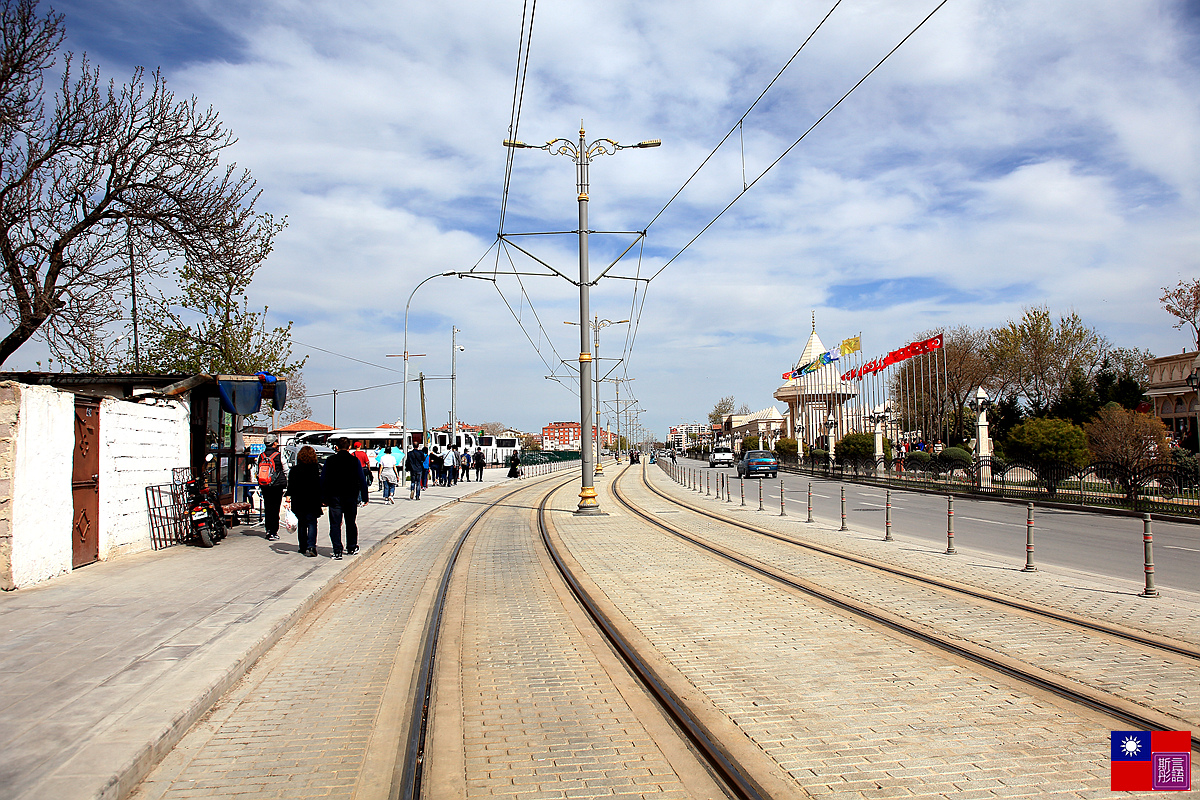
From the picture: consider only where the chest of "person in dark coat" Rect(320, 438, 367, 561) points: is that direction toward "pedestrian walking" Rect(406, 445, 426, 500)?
yes

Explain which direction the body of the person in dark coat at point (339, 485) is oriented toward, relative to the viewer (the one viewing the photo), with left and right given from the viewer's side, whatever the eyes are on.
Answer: facing away from the viewer

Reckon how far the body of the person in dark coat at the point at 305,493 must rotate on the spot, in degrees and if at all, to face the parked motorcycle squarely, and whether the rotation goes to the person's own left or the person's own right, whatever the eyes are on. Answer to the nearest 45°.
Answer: approximately 45° to the person's own left

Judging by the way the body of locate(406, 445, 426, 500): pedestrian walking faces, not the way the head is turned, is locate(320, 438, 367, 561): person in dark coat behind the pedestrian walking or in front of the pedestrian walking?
behind

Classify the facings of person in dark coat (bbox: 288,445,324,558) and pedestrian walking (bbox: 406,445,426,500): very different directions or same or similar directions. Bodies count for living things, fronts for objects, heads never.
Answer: same or similar directions

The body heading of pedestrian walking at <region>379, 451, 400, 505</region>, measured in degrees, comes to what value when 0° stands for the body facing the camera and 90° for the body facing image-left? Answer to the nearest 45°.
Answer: approximately 180°

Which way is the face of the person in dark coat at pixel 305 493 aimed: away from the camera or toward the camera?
away from the camera

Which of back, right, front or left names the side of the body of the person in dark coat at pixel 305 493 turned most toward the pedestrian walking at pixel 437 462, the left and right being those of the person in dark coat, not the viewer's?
front

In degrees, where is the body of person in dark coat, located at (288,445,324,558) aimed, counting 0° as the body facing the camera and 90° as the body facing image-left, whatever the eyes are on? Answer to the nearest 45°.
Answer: approximately 180°

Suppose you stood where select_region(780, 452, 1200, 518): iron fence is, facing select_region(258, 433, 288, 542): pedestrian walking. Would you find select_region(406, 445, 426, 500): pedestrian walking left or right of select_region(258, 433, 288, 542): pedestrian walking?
right

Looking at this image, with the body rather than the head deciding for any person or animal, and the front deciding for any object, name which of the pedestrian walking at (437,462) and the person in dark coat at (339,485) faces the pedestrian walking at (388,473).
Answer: the person in dark coat

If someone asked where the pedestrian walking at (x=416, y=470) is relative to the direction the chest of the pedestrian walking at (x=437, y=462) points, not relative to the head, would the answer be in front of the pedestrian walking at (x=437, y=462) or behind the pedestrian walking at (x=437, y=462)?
behind
